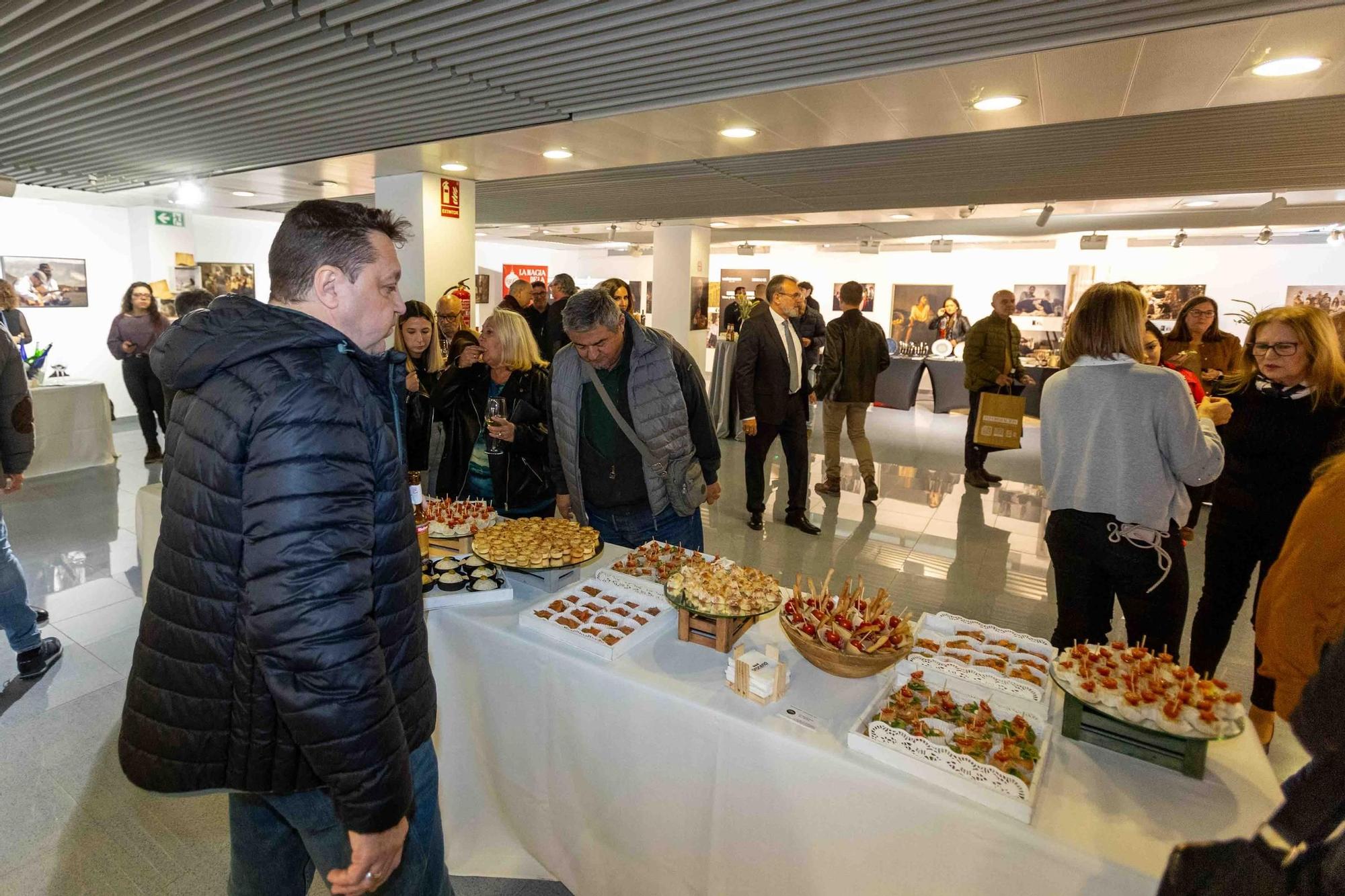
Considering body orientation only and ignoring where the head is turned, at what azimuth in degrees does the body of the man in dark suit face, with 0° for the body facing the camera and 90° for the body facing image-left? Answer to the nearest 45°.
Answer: approximately 315°

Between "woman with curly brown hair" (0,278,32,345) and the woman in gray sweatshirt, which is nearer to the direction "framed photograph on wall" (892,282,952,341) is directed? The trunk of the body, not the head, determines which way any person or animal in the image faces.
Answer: the woman in gray sweatshirt

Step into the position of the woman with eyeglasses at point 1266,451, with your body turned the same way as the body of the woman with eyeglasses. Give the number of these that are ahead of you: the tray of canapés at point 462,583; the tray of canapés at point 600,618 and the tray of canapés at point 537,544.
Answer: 3

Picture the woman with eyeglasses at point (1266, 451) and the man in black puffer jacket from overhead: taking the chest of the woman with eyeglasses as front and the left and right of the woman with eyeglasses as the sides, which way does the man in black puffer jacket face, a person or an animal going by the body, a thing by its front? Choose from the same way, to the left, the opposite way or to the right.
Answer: the opposite way

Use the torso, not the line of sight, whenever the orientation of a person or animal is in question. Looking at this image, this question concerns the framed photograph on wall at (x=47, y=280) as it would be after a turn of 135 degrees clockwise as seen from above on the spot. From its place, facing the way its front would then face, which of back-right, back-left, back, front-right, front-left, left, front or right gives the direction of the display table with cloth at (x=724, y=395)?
back

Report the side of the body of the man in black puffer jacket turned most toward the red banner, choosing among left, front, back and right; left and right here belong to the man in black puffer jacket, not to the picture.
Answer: left

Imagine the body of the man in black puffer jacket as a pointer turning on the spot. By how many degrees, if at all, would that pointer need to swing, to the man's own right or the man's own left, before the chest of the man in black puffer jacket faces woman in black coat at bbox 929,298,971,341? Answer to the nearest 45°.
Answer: approximately 45° to the man's own left

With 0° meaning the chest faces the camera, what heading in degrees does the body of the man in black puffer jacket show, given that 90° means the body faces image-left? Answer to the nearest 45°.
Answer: approximately 270°

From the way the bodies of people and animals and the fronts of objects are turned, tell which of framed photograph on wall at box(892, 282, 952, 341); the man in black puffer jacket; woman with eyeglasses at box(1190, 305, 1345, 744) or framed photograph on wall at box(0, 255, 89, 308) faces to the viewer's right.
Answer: the man in black puffer jacket

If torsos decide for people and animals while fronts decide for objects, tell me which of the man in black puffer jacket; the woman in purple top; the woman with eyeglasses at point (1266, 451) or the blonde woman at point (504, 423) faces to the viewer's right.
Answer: the man in black puffer jacket

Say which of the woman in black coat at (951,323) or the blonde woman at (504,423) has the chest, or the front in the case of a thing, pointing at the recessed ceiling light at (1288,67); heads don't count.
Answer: the woman in black coat

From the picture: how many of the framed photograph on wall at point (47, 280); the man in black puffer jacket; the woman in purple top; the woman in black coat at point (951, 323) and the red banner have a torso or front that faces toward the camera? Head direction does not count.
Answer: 4

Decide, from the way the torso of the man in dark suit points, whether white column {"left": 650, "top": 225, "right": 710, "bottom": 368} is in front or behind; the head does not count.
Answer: behind

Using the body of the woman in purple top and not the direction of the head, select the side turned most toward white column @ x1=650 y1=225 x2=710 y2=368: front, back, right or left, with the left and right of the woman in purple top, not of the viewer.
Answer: left

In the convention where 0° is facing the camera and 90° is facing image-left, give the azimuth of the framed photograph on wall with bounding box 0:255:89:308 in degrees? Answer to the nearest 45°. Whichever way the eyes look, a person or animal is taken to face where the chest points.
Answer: approximately 0°

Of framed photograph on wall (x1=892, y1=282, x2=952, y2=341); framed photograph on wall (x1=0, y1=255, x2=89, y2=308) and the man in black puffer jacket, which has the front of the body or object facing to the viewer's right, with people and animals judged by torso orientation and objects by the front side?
the man in black puffer jacket

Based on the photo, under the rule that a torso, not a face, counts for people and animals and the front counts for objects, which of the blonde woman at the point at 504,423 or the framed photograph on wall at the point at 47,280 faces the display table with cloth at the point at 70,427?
the framed photograph on wall
